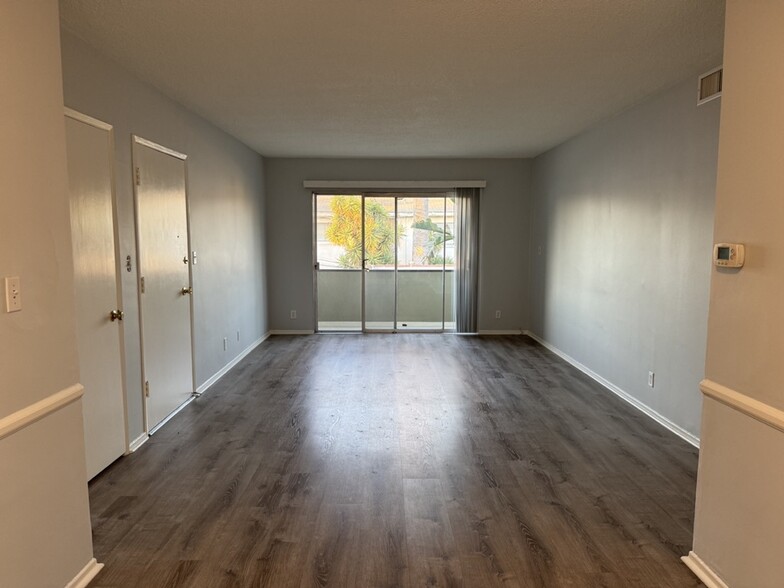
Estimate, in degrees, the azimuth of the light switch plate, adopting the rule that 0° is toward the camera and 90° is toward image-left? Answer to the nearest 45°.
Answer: approximately 315°

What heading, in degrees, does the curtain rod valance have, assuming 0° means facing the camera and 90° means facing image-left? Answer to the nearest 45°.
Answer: approximately 0°

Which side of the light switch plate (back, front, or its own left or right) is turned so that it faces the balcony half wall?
left

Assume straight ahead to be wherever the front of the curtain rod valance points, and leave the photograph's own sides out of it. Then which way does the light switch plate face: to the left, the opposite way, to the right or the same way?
to the left

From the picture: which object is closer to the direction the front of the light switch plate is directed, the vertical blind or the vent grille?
the vent grille

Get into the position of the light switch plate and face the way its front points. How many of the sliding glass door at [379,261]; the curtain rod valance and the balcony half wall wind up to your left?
3

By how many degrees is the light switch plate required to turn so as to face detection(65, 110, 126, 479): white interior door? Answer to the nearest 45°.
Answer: approximately 135° to its left

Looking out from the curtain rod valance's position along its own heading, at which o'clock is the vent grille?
The vent grille is roughly at 11 o'clock from the curtain rod valance.

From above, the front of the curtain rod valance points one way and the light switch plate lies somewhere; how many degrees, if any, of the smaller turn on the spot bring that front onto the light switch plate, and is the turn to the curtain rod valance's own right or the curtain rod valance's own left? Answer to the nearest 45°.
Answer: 0° — it already faces it

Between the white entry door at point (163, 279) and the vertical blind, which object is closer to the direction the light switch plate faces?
the vertical blind

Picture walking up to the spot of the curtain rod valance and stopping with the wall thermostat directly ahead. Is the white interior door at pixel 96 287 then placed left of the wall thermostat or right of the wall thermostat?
right
